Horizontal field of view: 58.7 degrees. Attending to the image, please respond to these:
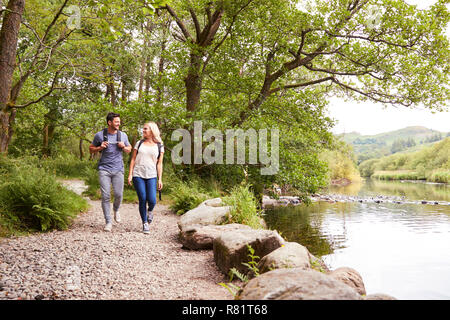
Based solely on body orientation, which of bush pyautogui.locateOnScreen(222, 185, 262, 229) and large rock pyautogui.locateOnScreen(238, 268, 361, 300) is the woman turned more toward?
the large rock

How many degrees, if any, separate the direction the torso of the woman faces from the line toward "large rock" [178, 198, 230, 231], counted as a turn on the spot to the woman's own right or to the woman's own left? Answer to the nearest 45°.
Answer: approximately 90° to the woman's own left

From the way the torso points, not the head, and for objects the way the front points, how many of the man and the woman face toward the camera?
2

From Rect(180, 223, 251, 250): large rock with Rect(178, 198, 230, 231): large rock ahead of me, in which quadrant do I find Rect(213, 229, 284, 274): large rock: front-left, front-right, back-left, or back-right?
back-right

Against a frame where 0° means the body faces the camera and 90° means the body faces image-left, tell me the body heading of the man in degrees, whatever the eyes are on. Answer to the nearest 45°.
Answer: approximately 0°

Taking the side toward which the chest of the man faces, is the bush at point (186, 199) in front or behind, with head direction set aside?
behind

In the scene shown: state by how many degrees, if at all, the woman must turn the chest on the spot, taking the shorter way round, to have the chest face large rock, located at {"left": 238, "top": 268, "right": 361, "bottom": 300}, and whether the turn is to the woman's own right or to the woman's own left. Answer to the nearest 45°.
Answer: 0° — they already face it

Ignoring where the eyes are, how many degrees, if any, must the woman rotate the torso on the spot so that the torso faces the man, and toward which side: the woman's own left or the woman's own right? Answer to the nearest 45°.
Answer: approximately 90° to the woman's own right
